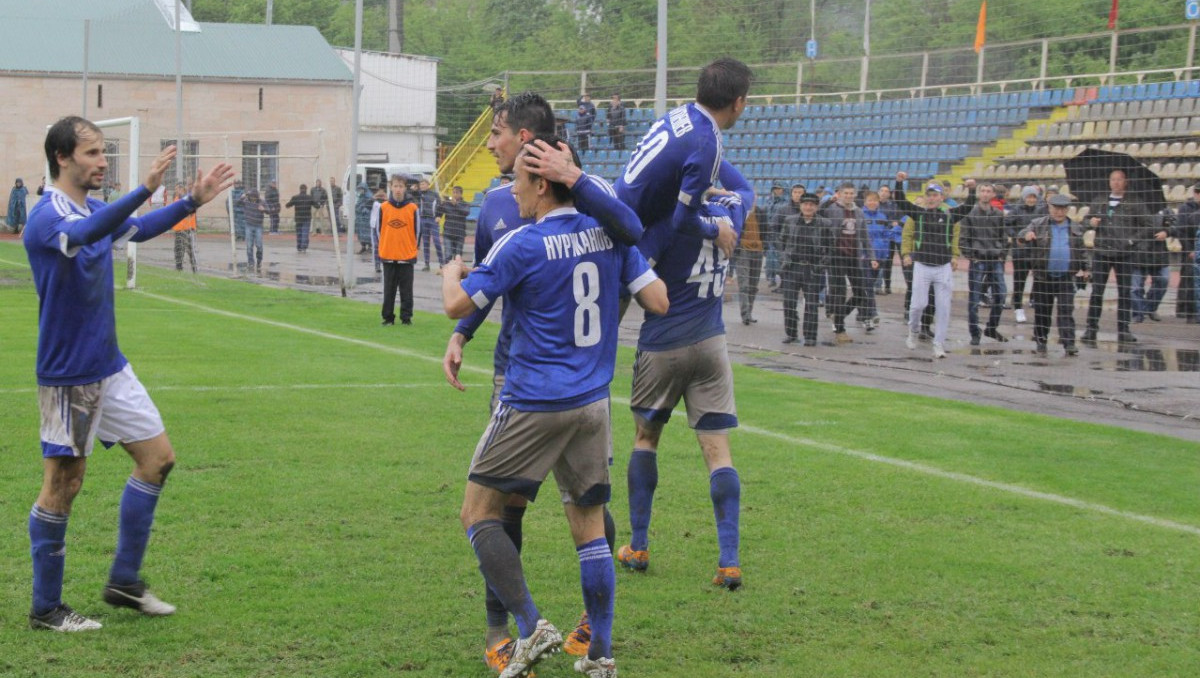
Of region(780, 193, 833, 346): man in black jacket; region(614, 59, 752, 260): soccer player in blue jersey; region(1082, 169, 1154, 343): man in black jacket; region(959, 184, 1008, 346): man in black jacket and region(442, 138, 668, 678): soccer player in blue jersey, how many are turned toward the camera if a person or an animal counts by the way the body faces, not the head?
3

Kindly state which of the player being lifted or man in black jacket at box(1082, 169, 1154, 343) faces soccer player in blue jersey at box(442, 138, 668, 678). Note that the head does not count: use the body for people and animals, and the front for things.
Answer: the man in black jacket

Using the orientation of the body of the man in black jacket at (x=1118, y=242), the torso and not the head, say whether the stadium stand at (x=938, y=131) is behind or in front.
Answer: behind

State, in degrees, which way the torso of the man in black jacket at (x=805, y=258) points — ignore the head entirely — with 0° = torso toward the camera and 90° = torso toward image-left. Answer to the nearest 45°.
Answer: approximately 0°

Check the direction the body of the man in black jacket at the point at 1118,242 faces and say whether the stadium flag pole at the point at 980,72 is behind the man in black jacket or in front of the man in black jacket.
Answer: behind

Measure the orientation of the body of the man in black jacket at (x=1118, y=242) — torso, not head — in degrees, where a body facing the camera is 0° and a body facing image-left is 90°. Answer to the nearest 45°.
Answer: approximately 0°

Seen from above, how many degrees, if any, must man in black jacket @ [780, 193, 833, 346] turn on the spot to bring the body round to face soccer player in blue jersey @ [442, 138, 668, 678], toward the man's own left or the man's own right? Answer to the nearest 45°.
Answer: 0° — they already face them
